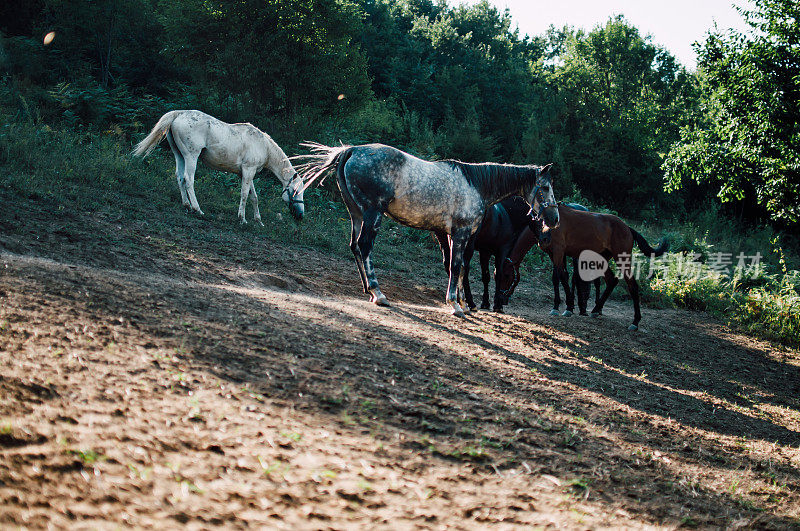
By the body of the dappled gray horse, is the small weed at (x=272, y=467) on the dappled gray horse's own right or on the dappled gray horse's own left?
on the dappled gray horse's own right

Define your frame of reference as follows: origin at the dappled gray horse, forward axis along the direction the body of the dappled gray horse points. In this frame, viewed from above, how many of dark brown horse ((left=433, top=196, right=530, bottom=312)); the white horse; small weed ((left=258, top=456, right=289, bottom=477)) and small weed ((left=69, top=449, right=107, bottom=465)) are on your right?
2

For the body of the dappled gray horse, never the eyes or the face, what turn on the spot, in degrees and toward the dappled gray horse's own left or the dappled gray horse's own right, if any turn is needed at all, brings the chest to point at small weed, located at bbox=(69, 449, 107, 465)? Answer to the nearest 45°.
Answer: approximately 90° to the dappled gray horse's own right

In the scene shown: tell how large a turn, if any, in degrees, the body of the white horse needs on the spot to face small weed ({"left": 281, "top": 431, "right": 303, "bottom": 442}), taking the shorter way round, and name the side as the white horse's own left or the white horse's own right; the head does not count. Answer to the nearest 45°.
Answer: approximately 90° to the white horse's own right

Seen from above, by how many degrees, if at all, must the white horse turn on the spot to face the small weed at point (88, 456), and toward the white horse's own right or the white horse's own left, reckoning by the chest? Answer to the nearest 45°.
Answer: approximately 90° to the white horse's own right

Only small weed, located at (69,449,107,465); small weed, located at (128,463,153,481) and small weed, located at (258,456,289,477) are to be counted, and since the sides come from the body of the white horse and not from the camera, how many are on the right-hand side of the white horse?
3

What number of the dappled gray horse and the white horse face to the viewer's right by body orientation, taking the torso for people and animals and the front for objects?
2

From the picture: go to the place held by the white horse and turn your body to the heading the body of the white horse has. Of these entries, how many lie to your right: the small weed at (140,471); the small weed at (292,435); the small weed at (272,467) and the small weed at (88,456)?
4

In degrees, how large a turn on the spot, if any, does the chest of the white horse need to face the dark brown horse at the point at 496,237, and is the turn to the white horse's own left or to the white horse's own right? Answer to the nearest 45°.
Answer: approximately 45° to the white horse's own right

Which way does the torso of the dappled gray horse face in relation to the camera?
to the viewer's right

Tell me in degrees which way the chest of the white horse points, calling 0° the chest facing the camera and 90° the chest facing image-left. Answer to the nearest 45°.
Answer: approximately 270°

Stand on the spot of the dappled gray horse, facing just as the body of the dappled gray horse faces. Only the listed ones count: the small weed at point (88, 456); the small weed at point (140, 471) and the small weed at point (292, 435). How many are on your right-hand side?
3
